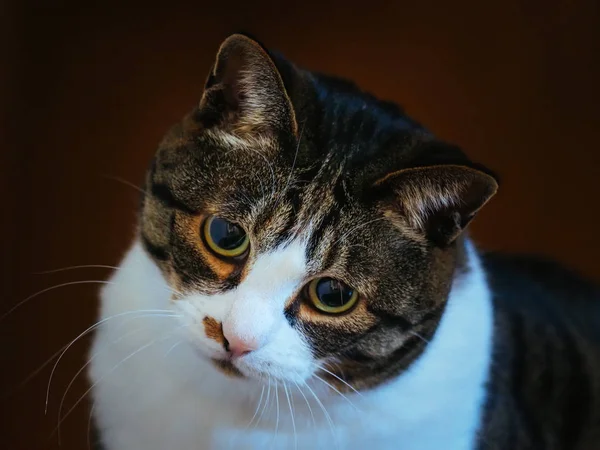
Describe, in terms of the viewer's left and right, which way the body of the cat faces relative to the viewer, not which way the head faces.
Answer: facing the viewer and to the left of the viewer
